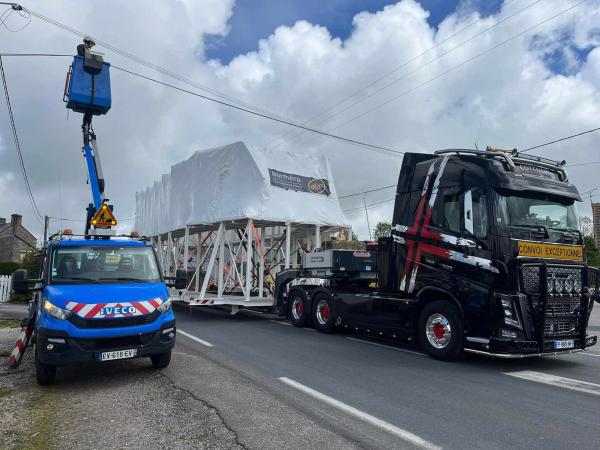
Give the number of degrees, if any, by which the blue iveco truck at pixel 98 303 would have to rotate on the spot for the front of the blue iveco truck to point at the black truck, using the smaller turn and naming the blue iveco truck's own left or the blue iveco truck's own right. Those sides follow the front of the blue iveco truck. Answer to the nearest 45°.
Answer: approximately 90° to the blue iveco truck's own left

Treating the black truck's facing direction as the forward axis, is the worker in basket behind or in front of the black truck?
behind

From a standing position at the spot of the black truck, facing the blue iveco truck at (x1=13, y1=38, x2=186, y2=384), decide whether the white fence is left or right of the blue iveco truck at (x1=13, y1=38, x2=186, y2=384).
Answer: right

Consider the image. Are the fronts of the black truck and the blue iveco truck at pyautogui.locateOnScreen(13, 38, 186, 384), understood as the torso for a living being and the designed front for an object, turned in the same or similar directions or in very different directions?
same or similar directions

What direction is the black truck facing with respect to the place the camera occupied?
facing the viewer and to the right of the viewer

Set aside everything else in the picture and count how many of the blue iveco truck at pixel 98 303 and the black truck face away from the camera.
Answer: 0

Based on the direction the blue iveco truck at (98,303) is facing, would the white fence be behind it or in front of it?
behind

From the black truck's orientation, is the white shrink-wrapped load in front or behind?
behind

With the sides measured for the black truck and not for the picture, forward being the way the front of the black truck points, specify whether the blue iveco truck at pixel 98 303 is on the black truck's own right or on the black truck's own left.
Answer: on the black truck's own right

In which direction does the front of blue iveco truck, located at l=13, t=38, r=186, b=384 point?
toward the camera

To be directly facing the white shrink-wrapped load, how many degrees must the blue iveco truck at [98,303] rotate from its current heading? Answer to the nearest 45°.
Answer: approximately 135° to its left
